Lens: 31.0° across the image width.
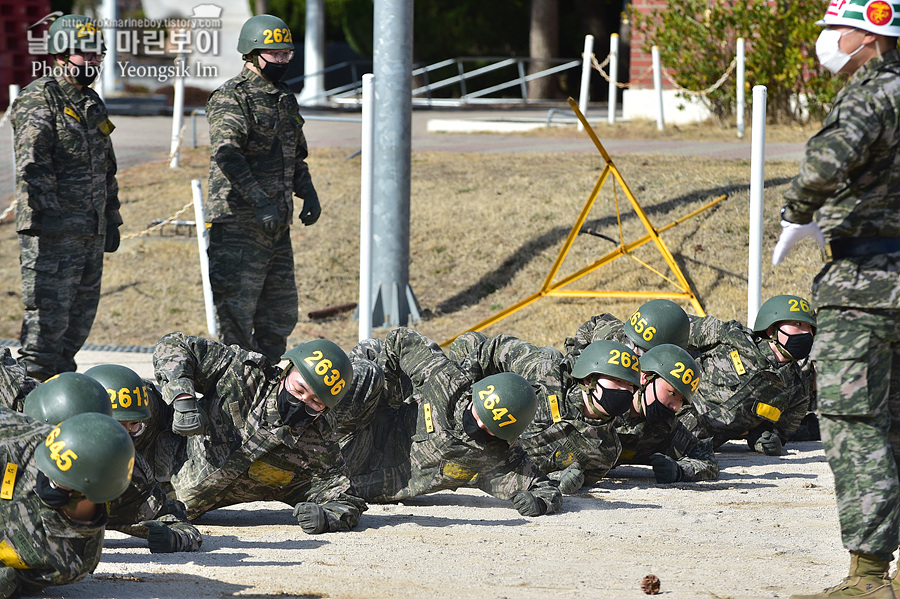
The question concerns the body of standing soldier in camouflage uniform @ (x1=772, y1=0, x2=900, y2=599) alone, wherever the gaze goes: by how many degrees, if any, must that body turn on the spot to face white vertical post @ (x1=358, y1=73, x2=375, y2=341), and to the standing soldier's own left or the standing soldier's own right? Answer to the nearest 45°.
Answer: approximately 45° to the standing soldier's own right

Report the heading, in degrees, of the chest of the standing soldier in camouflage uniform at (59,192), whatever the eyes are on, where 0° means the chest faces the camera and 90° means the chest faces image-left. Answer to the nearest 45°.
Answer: approximately 315°

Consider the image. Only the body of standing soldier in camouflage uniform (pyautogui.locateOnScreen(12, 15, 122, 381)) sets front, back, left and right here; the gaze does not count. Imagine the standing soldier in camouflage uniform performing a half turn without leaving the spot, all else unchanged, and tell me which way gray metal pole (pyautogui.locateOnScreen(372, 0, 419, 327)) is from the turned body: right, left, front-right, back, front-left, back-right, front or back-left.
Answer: right

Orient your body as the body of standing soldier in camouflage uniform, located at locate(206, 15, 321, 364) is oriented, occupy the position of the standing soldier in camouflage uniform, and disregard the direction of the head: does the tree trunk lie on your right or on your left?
on your left

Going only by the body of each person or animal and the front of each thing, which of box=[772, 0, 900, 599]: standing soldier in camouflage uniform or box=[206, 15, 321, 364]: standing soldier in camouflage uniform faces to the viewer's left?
box=[772, 0, 900, 599]: standing soldier in camouflage uniform

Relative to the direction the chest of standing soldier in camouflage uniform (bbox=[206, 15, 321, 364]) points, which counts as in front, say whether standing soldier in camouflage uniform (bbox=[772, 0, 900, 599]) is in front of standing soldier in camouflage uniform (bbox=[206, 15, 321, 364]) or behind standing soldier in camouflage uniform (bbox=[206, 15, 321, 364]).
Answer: in front

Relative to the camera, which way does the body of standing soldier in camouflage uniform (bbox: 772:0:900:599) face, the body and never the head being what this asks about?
to the viewer's left

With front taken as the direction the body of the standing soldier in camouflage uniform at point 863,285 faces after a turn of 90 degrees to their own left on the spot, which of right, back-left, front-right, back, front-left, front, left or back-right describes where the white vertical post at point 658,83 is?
back

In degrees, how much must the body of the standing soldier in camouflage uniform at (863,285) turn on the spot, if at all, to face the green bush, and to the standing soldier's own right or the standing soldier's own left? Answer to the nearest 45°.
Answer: approximately 90° to the standing soldier's own right

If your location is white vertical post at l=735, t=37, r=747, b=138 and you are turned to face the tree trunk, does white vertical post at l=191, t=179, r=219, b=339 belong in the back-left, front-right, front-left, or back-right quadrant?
back-left

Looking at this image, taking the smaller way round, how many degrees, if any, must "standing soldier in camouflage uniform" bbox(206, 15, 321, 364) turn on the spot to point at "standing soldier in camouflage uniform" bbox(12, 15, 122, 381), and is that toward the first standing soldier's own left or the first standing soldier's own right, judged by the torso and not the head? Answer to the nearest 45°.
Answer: approximately 135° to the first standing soldier's own right

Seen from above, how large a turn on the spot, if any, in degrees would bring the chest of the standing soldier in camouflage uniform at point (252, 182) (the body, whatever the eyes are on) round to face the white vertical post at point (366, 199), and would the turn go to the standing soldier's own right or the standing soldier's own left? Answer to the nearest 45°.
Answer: approximately 90° to the standing soldier's own left

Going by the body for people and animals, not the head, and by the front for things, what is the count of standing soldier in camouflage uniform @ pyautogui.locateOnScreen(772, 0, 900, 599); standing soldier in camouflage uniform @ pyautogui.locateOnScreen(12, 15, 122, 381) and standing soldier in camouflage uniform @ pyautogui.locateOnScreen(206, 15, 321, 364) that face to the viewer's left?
1

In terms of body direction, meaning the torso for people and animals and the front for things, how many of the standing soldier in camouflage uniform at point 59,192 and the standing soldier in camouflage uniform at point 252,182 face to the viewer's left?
0
